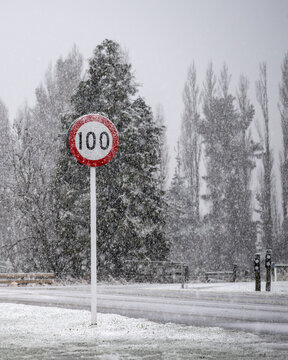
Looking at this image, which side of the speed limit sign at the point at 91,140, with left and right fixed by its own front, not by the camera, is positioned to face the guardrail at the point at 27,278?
back

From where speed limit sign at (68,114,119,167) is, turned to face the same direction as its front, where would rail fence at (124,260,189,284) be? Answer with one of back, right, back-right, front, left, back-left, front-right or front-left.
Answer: back

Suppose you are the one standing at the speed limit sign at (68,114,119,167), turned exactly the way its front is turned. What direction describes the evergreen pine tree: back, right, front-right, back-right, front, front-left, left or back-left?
back

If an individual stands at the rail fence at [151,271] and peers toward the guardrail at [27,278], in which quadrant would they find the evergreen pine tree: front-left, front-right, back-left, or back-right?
front-right

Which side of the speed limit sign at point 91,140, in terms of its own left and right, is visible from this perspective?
front

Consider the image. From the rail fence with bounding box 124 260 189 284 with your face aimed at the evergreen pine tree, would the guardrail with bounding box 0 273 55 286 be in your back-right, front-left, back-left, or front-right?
front-left
